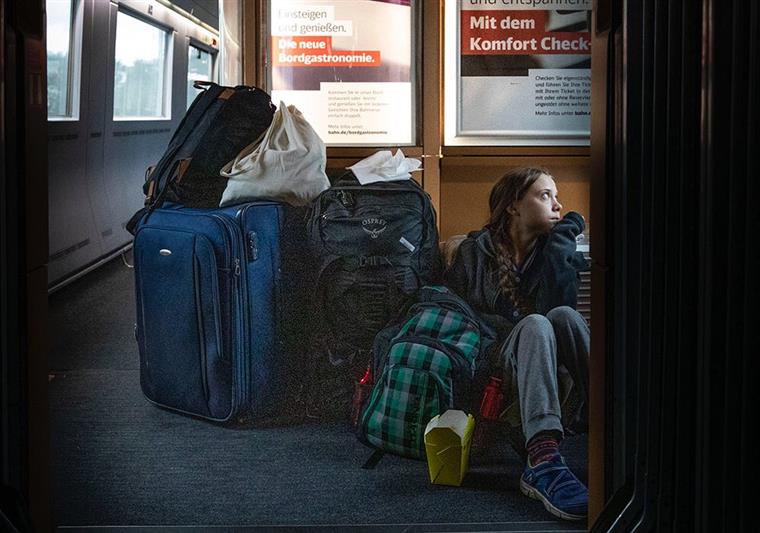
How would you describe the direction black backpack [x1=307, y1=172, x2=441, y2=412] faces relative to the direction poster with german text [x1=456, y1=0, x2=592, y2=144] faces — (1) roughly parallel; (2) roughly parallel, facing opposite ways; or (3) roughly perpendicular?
roughly parallel

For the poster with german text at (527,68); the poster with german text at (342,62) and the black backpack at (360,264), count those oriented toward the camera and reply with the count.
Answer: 3

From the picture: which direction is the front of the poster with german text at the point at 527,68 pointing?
toward the camera

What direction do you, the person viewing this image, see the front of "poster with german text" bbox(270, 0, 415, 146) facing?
facing the viewer

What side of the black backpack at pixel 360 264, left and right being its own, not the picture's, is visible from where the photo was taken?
front

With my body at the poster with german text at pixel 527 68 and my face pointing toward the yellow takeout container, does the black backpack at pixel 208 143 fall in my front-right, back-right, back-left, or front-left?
front-right

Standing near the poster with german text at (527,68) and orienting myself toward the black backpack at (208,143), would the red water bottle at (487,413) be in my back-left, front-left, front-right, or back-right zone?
front-left
